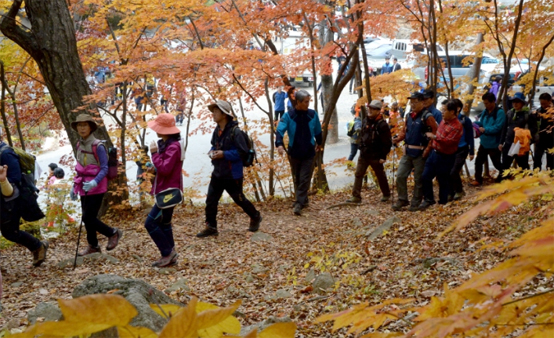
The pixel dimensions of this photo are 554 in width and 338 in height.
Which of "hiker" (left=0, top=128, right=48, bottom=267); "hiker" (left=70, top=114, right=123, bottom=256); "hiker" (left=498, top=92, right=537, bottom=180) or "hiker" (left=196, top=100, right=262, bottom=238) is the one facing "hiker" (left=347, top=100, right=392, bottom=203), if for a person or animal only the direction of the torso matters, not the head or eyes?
"hiker" (left=498, top=92, right=537, bottom=180)

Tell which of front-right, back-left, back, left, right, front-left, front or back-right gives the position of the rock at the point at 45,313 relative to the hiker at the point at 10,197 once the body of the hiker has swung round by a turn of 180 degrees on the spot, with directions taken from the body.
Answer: right

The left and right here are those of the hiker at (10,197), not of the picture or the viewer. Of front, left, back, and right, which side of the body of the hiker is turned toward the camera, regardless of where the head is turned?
left

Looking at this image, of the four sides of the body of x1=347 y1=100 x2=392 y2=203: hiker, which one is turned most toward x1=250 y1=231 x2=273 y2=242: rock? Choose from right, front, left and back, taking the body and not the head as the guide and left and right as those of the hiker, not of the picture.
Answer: front

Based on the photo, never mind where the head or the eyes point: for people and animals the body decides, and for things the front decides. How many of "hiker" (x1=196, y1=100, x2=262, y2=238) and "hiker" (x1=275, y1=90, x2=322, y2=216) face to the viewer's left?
1

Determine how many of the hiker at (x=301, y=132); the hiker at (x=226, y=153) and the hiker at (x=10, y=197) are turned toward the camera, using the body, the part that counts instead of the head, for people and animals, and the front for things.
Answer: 1

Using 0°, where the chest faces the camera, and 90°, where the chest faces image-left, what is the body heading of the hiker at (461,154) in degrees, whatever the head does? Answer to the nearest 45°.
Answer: approximately 45°

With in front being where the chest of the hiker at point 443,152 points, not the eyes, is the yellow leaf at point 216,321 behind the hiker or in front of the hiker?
in front

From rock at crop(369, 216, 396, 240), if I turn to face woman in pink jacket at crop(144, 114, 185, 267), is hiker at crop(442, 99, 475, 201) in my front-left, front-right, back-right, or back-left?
back-right

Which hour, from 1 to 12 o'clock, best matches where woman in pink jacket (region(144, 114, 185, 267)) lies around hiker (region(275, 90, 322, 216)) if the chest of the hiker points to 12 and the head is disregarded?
The woman in pink jacket is roughly at 1 o'clock from the hiker.

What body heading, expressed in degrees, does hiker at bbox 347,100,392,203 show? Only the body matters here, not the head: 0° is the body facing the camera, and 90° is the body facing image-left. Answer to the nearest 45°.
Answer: approximately 45°

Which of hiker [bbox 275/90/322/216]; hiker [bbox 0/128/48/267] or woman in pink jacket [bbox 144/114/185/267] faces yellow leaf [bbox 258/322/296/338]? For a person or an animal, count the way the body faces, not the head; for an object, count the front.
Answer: hiker [bbox 275/90/322/216]

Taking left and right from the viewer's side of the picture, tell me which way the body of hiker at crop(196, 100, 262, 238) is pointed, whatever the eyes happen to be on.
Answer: facing to the left of the viewer

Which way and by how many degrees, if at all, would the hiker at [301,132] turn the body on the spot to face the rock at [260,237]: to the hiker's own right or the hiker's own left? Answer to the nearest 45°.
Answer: approximately 45° to the hiker's own right

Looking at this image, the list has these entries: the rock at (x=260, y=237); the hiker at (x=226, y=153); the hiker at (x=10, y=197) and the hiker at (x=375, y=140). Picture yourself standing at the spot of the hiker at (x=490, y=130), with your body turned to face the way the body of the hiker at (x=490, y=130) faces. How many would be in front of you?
4

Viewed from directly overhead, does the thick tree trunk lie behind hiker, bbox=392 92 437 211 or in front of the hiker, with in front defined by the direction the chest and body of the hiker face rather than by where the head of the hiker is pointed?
in front

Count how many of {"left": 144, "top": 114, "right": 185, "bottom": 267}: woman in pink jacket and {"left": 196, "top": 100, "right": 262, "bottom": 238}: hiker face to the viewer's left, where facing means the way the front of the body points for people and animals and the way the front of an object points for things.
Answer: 2

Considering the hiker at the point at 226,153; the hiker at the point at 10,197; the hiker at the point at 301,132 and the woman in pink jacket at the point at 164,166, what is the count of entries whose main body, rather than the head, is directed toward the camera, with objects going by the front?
1

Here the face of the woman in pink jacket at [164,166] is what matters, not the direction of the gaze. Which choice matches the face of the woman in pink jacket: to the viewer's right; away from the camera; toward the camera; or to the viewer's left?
to the viewer's left
